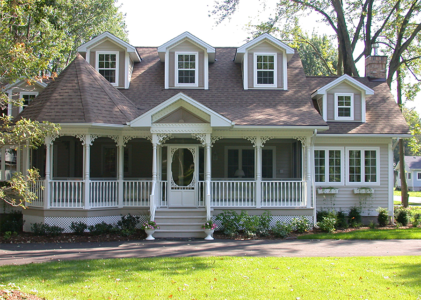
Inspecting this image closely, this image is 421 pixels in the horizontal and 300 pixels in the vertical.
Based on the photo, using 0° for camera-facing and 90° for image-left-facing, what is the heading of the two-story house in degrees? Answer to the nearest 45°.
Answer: approximately 0°

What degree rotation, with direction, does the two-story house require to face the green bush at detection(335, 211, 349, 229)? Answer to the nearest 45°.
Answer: approximately 90° to its left

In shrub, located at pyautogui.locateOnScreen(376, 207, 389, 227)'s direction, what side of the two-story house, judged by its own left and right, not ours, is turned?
left

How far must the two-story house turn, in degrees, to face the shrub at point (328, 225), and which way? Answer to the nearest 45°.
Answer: approximately 45° to its left

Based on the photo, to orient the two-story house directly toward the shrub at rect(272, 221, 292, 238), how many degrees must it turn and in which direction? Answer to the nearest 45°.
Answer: approximately 45° to its left

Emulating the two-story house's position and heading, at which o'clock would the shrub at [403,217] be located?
The shrub is roughly at 9 o'clock from the two-story house.
